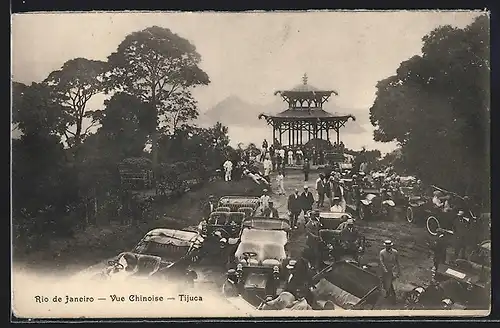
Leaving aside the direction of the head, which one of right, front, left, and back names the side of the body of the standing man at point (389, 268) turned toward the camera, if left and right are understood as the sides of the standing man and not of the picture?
front

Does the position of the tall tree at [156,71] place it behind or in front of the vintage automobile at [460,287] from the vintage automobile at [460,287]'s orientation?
in front

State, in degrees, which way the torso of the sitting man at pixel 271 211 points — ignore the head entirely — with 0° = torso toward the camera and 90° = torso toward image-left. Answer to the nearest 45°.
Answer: approximately 0°

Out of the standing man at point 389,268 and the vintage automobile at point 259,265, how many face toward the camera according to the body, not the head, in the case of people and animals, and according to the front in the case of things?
2

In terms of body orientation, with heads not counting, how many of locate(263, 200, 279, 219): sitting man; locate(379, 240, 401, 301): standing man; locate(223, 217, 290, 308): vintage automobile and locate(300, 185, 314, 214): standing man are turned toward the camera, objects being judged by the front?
4

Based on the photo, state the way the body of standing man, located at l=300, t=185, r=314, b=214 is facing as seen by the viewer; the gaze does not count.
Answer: toward the camera

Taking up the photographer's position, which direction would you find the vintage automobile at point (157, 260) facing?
facing the viewer and to the left of the viewer
